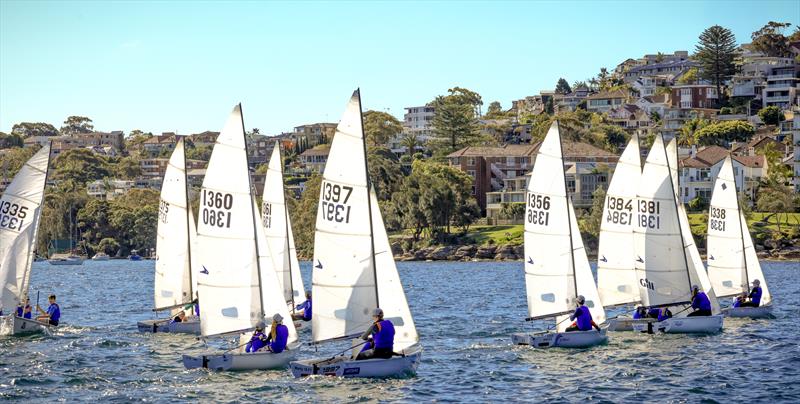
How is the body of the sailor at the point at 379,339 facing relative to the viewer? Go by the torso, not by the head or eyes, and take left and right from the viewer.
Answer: facing away from the viewer and to the left of the viewer

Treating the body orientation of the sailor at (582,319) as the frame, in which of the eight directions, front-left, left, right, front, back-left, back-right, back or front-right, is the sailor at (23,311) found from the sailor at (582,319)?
front-left

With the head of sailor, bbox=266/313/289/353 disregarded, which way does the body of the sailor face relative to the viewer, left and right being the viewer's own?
facing away from the viewer and to the left of the viewer

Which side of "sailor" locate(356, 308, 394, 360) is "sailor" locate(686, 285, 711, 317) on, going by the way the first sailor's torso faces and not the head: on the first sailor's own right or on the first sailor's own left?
on the first sailor's own right

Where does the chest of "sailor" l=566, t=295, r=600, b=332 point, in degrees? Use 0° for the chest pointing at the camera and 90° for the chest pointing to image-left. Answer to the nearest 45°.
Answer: approximately 135°
